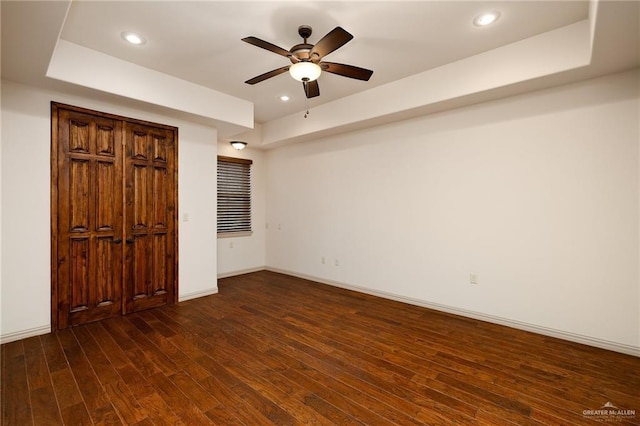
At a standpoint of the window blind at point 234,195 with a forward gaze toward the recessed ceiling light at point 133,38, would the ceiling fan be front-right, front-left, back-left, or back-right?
front-left

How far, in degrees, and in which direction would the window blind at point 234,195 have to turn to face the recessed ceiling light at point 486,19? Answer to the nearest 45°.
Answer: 0° — it already faces it

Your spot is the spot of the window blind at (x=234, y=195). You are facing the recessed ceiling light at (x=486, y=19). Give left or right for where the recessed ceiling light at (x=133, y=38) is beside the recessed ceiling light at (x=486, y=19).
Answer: right

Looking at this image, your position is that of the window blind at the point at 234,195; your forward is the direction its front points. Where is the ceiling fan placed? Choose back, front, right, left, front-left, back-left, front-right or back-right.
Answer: front-right

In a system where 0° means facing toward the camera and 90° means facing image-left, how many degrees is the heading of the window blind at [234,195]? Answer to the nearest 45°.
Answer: approximately 315°

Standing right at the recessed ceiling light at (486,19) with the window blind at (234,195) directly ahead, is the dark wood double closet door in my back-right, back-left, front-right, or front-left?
front-left

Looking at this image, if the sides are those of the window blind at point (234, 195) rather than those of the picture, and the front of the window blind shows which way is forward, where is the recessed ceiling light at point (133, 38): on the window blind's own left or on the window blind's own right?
on the window blind's own right

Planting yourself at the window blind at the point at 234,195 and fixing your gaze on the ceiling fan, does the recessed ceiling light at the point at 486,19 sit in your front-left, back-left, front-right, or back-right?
front-left

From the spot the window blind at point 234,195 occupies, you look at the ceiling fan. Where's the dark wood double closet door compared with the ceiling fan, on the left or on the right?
right

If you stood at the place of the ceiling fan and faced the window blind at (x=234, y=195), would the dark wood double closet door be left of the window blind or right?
left

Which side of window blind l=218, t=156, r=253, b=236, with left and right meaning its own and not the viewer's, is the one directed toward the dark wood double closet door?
right

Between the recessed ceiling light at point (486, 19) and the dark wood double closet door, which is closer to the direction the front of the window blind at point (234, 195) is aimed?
the recessed ceiling light

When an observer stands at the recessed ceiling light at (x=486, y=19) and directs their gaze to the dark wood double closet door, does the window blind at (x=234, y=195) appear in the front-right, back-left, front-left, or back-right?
front-right
